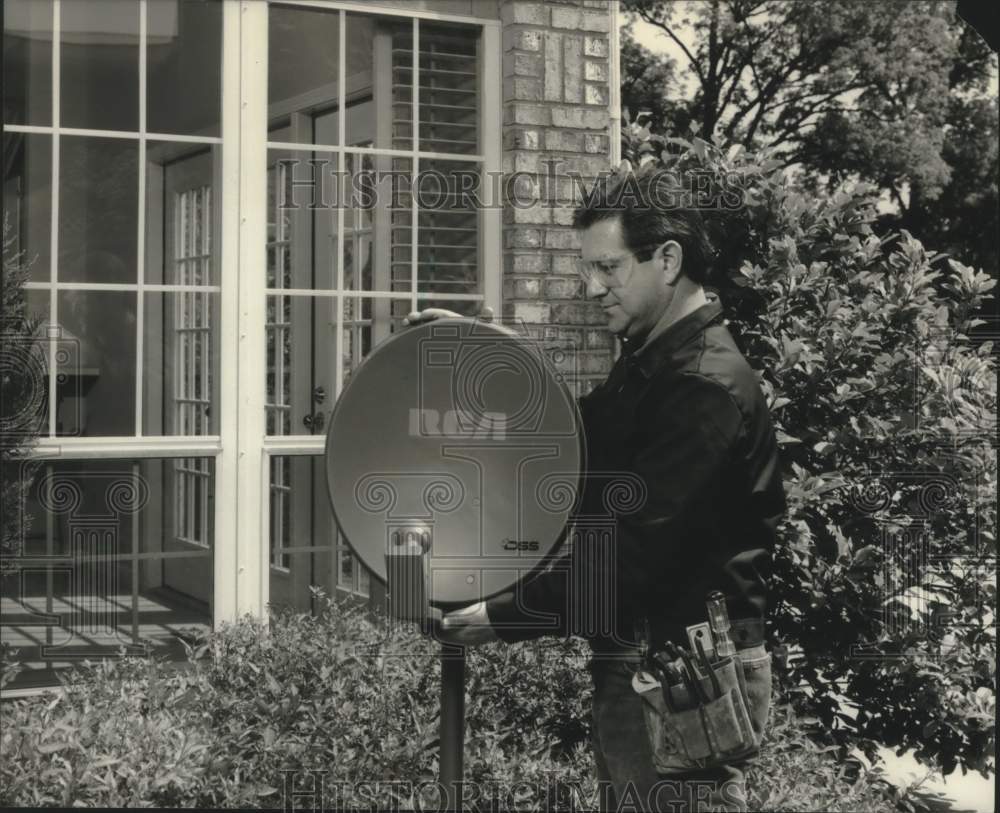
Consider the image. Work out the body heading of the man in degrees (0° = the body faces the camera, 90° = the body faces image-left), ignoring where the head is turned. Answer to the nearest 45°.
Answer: approximately 90°

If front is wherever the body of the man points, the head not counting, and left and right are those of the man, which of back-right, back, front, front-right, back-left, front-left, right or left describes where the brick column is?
right

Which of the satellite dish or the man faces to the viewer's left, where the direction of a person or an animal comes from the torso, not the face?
the man

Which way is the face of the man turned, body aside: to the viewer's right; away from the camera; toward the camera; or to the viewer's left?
to the viewer's left

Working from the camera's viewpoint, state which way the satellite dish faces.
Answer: facing the viewer

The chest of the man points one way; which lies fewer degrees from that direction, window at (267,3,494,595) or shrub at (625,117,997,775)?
the window

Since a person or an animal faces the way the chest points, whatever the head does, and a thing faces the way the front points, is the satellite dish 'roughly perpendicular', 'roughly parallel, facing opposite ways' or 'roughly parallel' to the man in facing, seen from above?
roughly perpendicular

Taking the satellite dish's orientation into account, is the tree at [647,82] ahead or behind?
behind

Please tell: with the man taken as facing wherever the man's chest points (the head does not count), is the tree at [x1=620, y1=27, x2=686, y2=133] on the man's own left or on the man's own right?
on the man's own right

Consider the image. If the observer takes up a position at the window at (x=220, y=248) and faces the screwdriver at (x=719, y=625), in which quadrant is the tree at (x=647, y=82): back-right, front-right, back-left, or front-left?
back-left

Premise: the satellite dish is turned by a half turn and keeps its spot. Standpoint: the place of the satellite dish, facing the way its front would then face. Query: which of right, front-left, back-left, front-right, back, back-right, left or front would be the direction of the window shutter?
front

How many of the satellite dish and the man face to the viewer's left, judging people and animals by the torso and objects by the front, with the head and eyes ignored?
1
